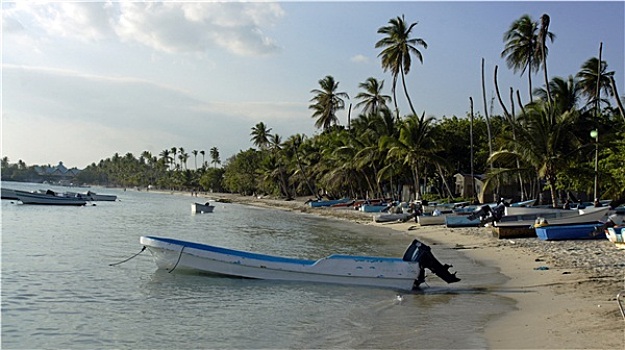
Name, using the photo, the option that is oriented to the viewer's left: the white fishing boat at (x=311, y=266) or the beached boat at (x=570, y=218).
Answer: the white fishing boat

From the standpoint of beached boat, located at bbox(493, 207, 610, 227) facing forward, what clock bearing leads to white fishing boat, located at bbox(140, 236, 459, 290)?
The white fishing boat is roughly at 4 o'clock from the beached boat.

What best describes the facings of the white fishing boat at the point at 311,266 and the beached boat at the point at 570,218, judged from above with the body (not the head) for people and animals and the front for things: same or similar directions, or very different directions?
very different directions

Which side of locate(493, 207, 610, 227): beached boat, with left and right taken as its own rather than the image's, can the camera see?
right

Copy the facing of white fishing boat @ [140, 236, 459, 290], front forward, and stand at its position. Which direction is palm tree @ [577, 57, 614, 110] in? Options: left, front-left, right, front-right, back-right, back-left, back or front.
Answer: back-right

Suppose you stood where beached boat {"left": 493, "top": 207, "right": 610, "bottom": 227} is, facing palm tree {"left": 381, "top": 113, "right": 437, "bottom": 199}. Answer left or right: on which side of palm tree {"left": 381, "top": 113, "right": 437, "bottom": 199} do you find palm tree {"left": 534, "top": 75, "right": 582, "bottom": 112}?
right

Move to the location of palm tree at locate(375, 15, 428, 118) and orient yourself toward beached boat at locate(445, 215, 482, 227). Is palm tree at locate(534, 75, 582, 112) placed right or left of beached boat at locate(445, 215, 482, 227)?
left

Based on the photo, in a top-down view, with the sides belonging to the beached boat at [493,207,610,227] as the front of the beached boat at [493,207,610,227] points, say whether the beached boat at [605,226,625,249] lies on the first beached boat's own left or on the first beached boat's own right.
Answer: on the first beached boat's own right

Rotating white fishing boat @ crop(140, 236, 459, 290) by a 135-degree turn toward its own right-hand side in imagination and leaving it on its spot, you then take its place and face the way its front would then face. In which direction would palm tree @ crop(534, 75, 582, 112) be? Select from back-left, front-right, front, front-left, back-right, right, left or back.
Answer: front

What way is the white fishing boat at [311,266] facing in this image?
to the viewer's left

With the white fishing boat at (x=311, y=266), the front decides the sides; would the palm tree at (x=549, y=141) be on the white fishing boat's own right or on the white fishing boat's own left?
on the white fishing boat's own right
